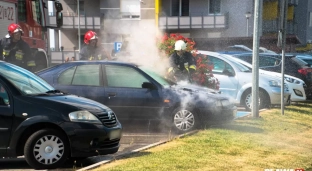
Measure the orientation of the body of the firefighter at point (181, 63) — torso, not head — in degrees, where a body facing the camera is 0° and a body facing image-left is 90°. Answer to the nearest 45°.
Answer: approximately 0°

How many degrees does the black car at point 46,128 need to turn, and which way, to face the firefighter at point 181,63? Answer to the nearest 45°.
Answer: approximately 90° to its left

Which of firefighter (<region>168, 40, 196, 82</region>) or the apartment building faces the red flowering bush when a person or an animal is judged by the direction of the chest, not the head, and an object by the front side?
the apartment building

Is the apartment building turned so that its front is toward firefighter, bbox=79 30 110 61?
yes

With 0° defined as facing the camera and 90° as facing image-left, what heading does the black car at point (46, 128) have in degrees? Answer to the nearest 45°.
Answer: approximately 315°

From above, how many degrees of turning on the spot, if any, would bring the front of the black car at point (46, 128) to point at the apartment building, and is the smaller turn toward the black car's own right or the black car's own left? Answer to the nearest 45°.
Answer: approximately 135° to the black car's own left

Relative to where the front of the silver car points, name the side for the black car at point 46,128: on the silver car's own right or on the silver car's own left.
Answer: on the silver car's own right

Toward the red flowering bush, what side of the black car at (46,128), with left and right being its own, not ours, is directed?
left

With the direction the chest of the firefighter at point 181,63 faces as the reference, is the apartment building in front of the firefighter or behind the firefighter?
behind
